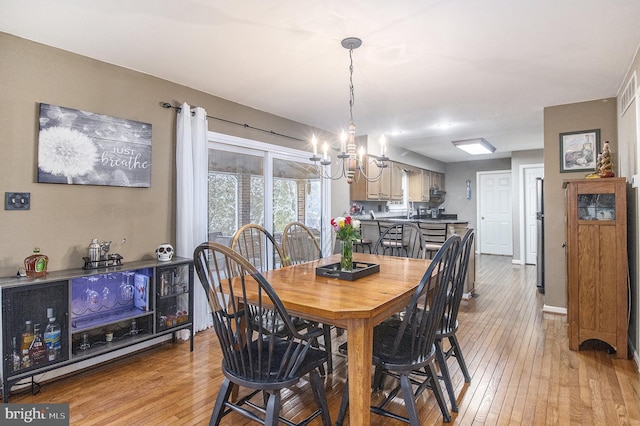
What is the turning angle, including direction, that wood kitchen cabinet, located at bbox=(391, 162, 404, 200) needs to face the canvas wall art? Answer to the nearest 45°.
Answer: approximately 90° to its right

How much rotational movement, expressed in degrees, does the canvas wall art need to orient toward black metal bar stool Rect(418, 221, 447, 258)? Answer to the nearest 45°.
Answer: approximately 45° to its left

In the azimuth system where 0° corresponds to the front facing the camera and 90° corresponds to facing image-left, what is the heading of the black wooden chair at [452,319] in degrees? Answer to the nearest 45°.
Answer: approximately 90°

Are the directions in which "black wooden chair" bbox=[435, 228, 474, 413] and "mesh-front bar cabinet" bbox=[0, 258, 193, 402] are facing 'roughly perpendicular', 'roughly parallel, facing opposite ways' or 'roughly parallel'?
roughly parallel, facing opposite ways

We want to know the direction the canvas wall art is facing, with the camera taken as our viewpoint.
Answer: facing the viewer and to the right of the viewer

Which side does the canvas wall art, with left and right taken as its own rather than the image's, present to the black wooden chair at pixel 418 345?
front

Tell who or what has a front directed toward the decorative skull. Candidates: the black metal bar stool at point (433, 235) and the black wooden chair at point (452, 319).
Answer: the black wooden chair at point (452, 319)

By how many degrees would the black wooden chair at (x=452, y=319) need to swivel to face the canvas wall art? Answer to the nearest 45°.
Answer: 0° — it already faces it

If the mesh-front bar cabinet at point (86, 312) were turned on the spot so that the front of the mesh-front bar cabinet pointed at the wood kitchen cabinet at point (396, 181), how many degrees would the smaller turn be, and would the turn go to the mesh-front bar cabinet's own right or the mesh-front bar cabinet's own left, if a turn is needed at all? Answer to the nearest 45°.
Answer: approximately 45° to the mesh-front bar cabinet's own left

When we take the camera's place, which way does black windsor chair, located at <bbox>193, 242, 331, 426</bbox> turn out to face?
facing away from the viewer and to the right of the viewer

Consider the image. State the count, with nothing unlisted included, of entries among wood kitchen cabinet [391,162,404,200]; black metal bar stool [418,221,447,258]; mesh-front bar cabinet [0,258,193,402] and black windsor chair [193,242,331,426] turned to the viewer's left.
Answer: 0

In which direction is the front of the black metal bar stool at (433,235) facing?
away from the camera

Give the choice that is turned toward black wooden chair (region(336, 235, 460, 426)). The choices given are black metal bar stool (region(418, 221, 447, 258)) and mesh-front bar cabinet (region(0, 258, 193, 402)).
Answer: the mesh-front bar cabinet

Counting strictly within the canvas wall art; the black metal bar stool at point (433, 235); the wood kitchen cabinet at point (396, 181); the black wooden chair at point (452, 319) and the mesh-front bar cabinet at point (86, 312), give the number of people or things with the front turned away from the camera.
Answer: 1

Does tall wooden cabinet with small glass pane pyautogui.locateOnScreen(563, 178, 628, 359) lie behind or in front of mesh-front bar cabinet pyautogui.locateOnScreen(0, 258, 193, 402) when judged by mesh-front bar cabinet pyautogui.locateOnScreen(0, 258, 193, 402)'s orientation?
in front

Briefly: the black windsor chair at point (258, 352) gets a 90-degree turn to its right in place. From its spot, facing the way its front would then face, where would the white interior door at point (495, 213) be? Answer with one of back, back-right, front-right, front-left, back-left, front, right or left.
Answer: left

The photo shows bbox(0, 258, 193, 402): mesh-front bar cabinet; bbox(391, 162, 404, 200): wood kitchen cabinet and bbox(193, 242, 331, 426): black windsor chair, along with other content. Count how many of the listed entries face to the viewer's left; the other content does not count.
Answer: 0

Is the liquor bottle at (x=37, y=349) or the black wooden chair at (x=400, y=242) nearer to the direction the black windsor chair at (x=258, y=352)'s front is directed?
the black wooden chair

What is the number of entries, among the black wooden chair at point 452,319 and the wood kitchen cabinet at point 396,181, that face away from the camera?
0
